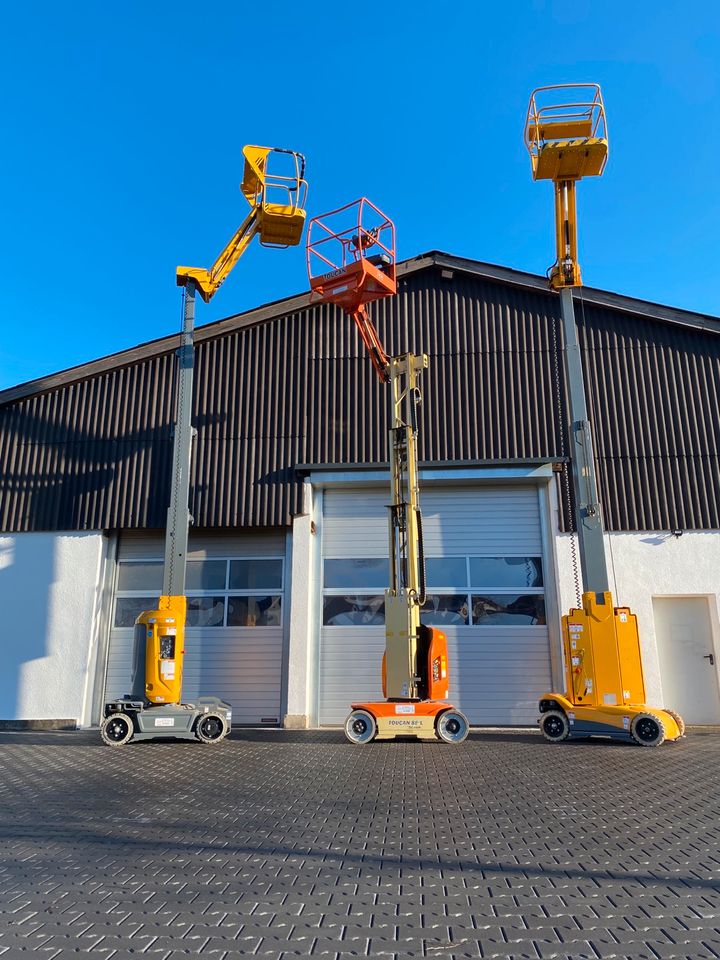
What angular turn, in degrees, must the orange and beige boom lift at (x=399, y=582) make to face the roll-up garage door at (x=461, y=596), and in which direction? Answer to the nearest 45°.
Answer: approximately 135° to its right

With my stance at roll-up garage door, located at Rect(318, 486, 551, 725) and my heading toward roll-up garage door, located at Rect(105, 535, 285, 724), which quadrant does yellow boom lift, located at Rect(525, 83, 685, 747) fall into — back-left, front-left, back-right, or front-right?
back-left

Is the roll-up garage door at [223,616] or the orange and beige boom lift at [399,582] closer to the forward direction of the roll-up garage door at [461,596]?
the orange and beige boom lift
